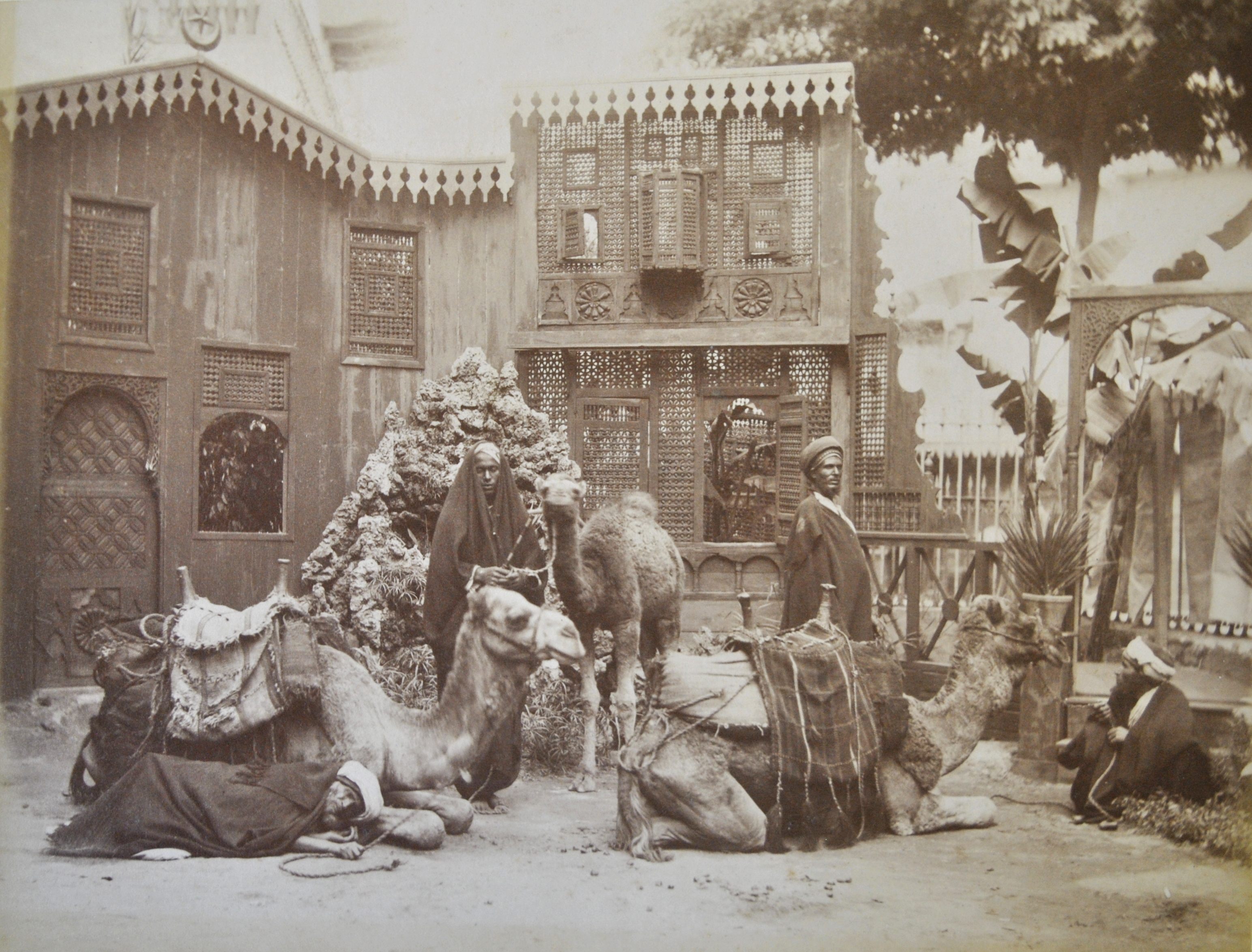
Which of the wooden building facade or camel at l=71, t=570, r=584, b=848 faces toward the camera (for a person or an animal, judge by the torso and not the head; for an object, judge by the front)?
the wooden building facade

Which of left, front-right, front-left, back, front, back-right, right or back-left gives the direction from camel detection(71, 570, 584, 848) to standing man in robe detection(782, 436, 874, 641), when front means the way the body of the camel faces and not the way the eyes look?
front

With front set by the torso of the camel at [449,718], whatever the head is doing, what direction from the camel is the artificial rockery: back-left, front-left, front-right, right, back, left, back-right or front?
left

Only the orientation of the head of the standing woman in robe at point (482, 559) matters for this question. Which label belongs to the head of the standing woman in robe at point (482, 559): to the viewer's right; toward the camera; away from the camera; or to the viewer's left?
toward the camera

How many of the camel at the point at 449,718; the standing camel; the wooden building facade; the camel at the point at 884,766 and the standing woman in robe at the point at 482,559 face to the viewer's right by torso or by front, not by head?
2

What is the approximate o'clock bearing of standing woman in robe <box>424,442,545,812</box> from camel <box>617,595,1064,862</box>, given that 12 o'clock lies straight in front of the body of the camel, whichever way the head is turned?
The standing woman in robe is roughly at 6 o'clock from the camel.

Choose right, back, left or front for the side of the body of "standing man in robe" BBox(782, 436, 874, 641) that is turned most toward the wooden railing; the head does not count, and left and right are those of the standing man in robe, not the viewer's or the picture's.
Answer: left

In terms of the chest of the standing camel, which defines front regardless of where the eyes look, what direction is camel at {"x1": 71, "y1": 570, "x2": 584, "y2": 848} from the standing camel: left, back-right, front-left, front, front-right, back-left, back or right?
front

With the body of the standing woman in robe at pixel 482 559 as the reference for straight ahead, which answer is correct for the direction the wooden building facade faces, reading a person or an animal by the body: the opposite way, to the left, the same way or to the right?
the same way

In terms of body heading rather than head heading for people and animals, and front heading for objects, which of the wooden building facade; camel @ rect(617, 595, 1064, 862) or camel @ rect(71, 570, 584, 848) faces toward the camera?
the wooden building facade

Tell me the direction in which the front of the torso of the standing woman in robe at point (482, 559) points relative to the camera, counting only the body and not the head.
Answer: toward the camera

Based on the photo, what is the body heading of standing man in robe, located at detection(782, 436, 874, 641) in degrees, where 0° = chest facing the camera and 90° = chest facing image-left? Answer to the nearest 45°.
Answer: approximately 315°

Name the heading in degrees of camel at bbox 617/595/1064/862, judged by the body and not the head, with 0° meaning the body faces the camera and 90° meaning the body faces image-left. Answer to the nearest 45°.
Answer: approximately 270°

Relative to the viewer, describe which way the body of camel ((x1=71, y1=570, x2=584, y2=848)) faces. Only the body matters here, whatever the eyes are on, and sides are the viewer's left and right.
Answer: facing to the right of the viewer

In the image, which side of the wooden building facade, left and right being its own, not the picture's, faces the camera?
front
